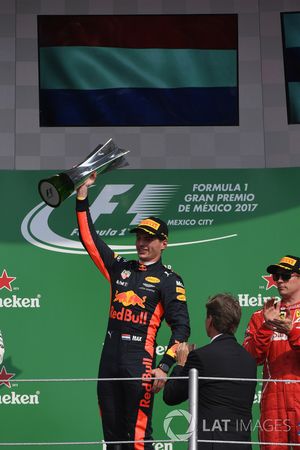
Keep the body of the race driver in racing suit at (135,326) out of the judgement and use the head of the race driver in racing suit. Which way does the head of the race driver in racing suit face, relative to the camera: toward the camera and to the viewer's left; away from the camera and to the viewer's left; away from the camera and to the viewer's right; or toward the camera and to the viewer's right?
toward the camera and to the viewer's left

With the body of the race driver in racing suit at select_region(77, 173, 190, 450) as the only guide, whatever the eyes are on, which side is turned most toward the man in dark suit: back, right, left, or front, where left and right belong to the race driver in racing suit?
left

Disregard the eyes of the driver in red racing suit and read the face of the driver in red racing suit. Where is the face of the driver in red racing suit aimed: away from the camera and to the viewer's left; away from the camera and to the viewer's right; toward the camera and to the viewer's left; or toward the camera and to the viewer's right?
toward the camera and to the viewer's left

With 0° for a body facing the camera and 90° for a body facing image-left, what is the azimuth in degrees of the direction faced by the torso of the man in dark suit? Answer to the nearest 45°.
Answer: approximately 135°

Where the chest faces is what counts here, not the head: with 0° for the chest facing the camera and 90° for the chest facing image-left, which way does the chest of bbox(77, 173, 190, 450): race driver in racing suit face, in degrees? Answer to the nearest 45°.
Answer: approximately 45°

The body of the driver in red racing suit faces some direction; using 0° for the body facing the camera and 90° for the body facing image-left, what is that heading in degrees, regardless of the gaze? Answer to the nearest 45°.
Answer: approximately 45°

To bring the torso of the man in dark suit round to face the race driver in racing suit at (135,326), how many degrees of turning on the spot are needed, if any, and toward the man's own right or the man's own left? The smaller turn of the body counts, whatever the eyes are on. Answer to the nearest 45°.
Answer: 0° — they already face them

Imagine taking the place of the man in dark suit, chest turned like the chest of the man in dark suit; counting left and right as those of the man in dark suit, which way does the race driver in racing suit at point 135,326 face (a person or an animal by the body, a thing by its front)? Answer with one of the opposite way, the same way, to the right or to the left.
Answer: to the left

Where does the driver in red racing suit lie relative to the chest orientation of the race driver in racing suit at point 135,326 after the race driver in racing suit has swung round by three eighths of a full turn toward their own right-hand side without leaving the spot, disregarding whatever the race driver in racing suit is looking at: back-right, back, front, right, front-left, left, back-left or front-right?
right
